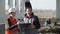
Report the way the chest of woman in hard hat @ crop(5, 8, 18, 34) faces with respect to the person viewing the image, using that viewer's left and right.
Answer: facing the viewer and to the right of the viewer
